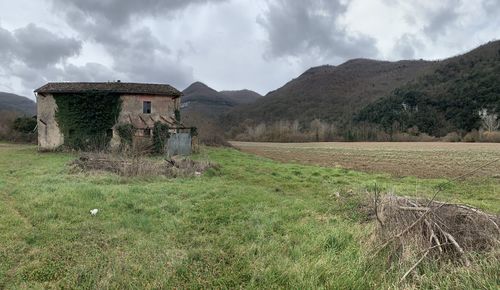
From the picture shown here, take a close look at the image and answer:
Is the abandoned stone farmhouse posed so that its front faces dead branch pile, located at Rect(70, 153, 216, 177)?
yes

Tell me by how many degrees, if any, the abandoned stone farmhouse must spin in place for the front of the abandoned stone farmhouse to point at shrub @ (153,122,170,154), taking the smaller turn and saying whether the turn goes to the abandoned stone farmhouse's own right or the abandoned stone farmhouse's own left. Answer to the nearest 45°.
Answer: approximately 45° to the abandoned stone farmhouse's own left

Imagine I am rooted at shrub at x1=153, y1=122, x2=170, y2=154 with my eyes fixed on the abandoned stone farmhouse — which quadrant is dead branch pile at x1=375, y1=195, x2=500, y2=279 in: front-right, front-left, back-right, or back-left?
back-left

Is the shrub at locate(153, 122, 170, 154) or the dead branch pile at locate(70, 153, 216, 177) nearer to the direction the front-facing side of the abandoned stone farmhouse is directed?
the dead branch pile

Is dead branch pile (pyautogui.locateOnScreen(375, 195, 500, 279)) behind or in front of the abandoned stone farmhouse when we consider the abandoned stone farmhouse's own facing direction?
in front

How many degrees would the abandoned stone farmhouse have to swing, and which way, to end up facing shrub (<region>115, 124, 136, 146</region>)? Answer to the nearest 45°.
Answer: approximately 45° to its left

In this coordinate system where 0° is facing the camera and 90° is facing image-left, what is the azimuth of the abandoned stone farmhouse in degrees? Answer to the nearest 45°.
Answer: approximately 0°
